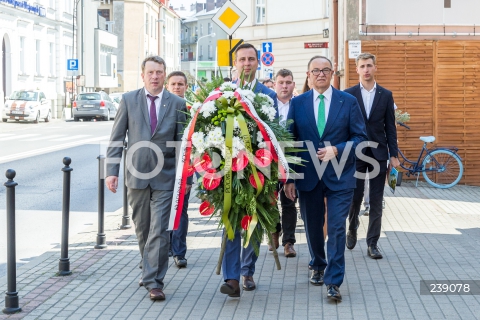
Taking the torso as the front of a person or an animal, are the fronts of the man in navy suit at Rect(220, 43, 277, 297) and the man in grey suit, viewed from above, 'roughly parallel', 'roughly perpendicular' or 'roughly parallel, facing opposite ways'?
roughly parallel

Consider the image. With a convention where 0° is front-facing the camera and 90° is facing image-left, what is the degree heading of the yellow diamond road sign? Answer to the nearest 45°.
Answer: approximately 0°

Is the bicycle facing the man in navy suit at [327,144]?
no

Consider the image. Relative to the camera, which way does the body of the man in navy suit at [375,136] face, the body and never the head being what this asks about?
toward the camera

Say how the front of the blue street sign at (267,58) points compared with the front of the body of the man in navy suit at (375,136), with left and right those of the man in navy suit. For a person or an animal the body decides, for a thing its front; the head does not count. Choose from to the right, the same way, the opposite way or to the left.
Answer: the same way

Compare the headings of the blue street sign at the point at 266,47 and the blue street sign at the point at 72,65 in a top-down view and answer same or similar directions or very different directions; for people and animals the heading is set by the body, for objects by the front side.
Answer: same or similar directions

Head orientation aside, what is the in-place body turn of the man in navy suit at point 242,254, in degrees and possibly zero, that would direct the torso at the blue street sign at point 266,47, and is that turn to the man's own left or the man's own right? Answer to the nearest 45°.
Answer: approximately 180°

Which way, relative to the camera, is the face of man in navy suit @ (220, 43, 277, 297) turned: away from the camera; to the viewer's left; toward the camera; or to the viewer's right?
toward the camera

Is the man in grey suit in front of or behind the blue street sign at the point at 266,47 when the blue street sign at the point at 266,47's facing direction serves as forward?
in front

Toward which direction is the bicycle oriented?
to the viewer's left

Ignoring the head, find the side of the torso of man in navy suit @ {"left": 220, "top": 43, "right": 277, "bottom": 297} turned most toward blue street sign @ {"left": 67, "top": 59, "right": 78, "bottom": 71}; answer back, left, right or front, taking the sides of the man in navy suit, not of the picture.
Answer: back

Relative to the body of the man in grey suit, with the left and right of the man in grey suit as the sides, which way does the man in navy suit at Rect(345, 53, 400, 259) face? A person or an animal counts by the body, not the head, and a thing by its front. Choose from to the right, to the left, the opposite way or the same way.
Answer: the same way

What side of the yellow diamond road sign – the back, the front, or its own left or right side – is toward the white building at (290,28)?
back

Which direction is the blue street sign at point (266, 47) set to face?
toward the camera

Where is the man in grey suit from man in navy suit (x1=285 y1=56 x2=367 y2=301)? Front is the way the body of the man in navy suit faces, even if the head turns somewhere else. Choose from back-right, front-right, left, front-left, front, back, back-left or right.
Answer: right
